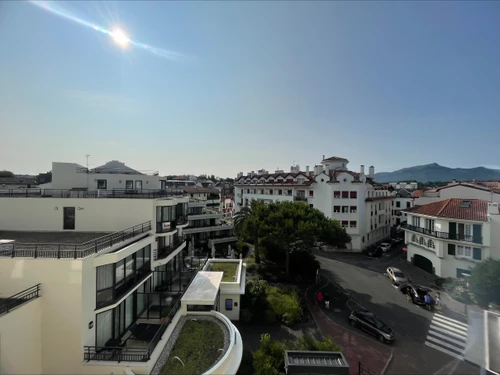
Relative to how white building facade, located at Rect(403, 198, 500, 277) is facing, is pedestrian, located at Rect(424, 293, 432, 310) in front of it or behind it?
in front

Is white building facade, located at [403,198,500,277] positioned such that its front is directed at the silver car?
yes

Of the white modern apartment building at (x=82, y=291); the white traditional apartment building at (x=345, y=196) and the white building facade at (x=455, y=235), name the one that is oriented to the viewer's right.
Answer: the white modern apartment building at (x=82, y=291)

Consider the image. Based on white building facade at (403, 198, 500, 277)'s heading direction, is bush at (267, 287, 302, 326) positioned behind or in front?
in front

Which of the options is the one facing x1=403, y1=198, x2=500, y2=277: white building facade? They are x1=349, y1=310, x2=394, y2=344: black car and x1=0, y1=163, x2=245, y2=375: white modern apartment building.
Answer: the white modern apartment building

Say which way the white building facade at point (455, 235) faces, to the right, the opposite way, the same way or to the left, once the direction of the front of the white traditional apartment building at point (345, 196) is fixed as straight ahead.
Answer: to the right

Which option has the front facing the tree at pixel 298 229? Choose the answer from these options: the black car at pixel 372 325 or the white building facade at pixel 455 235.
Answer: the white building facade

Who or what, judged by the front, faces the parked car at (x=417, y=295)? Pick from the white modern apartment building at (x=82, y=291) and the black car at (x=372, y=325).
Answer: the white modern apartment building

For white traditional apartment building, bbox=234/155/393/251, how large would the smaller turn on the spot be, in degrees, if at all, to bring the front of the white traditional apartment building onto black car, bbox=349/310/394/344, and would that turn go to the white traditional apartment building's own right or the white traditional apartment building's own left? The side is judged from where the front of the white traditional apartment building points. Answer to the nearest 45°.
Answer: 0° — it already faces it

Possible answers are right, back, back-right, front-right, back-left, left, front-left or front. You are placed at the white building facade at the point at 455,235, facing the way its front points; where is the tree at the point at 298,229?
front

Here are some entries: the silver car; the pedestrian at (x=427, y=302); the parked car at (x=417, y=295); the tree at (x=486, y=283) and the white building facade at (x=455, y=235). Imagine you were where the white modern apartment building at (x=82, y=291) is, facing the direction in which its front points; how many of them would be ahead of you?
5

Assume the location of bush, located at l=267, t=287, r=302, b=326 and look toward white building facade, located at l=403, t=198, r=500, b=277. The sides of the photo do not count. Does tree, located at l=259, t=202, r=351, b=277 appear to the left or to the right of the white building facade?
left

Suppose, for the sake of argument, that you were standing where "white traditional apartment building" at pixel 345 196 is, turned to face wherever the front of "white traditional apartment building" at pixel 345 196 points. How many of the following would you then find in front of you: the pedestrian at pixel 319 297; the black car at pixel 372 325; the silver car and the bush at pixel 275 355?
4

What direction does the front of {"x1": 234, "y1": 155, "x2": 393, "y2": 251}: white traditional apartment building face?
toward the camera

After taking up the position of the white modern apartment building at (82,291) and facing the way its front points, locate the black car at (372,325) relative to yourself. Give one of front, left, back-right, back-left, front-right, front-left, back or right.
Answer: front

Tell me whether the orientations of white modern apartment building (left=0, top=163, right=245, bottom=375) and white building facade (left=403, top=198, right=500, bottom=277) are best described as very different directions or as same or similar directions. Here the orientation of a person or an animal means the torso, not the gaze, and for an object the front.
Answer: very different directions

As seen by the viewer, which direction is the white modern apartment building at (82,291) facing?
to the viewer's right

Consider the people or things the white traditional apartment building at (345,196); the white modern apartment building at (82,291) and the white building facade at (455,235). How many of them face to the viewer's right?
1
